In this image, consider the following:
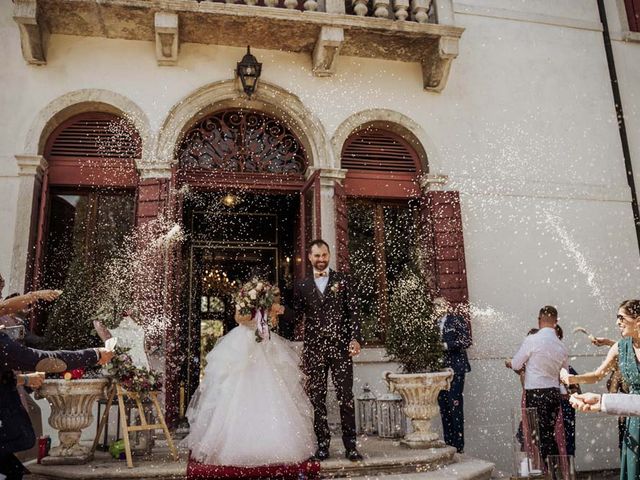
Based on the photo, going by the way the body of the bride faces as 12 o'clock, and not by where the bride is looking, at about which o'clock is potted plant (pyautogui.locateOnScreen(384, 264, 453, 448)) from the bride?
The potted plant is roughly at 8 o'clock from the bride.

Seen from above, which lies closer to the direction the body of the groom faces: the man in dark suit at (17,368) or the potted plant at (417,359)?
the man in dark suit

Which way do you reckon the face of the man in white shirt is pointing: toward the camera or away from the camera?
away from the camera

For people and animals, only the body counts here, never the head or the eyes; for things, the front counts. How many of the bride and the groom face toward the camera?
2

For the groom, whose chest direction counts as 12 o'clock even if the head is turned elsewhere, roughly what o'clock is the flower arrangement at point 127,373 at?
The flower arrangement is roughly at 3 o'clock from the groom.

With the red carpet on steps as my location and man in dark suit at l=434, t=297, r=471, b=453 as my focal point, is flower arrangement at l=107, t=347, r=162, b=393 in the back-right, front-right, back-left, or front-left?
back-left

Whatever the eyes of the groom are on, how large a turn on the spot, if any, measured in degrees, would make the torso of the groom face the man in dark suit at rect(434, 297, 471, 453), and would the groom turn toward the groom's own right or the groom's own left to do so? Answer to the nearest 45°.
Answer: approximately 135° to the groom's own left

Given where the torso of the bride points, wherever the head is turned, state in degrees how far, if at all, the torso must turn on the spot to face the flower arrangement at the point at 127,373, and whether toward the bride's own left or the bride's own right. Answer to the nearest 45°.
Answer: approximately 90° to the bride's own right

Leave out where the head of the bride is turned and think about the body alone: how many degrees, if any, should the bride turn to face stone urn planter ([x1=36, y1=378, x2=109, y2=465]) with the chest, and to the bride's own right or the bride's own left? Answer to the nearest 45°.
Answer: approximately 90° to the bride's own right

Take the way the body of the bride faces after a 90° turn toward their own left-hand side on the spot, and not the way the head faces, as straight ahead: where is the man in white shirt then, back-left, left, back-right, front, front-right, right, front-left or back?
front

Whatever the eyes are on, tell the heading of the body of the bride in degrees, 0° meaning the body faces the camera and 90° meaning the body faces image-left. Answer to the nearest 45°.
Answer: approximately 0°
